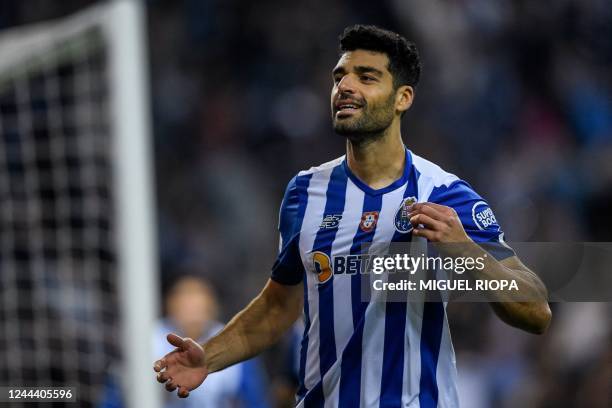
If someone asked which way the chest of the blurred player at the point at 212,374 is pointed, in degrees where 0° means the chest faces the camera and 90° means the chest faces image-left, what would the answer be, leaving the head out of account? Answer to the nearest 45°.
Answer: approximately 0°
